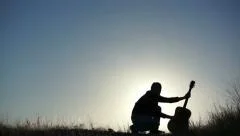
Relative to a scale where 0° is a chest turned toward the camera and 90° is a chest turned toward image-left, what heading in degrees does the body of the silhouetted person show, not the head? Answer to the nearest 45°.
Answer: approximately 270°
